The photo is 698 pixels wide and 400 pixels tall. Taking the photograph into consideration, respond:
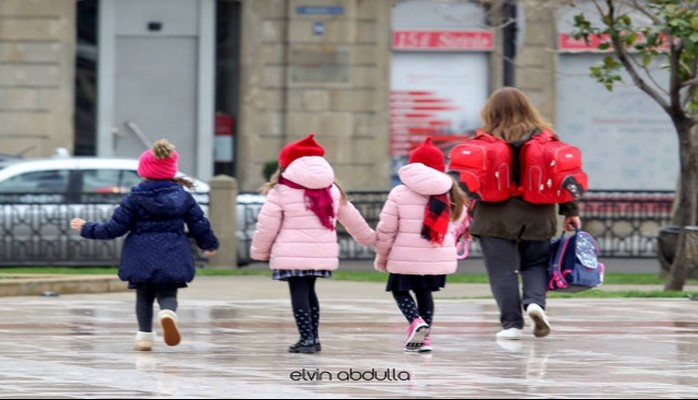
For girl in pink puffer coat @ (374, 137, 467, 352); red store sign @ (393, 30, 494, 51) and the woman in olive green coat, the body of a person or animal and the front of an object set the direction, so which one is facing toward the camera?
the red store sign

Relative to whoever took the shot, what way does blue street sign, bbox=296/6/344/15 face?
facing the viewer

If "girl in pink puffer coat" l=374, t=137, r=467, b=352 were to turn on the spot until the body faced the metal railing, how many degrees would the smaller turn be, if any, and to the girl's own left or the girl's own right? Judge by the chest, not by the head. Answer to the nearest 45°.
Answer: approximately 45° to the girl's own left

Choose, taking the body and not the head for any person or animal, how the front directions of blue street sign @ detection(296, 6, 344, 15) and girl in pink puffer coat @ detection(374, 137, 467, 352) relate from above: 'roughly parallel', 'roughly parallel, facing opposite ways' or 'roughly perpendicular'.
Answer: roughly parallel, facing opposite ways

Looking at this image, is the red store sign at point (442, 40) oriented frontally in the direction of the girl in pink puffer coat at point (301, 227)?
yes

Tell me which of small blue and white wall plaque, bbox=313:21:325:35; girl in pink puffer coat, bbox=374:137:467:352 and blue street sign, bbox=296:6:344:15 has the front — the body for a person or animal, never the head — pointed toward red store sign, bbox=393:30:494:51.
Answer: the girl in pink puffer coat

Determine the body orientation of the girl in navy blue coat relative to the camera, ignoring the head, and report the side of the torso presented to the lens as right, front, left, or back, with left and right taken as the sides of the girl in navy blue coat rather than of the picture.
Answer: back

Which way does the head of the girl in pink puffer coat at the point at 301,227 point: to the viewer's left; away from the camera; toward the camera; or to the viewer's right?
away from the camera

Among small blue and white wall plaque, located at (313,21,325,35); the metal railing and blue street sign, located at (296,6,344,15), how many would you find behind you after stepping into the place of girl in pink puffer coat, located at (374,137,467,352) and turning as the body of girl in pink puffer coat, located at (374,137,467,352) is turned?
0

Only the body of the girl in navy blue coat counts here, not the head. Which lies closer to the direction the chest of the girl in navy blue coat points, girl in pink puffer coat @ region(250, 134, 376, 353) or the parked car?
the parked car

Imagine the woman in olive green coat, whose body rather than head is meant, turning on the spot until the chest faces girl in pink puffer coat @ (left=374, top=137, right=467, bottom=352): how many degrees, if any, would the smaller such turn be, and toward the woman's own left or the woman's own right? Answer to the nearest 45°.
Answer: approximately 135° to the woman's own left

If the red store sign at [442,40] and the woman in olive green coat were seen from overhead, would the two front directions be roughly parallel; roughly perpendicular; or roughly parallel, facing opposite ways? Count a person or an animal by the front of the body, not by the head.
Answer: roughly parallel, facing opposite ways

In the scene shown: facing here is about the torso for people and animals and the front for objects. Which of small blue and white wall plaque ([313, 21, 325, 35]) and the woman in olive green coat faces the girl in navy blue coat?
the small blue and white wall plaque

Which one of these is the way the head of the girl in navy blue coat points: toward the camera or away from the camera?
away from the camera

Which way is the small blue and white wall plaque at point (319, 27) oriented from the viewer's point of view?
toward the camera

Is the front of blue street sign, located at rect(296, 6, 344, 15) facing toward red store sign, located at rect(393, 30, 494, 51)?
no

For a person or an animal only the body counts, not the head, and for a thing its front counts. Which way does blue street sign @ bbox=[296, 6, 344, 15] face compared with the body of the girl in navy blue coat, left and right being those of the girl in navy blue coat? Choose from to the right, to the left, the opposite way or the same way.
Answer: the opposite way

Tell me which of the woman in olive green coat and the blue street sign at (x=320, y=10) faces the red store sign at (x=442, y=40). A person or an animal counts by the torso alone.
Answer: the woman in olive green coat

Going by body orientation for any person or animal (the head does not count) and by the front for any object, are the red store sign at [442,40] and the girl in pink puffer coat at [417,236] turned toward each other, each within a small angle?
yes

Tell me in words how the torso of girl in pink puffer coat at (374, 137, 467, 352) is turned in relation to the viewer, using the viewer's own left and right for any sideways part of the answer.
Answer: facing away from the viewer

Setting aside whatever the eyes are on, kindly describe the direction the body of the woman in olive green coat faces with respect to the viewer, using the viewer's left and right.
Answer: facing away from the viewer
